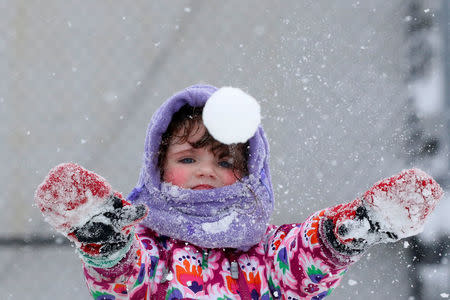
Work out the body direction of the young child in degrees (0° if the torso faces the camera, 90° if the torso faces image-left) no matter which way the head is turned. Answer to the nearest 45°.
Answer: approximately 0°
